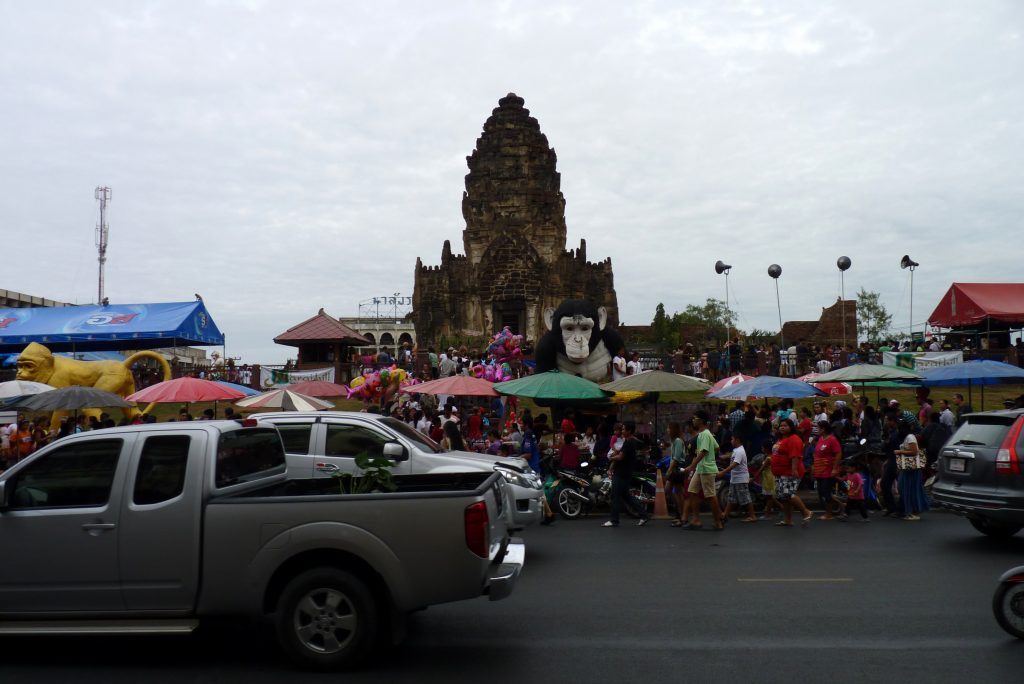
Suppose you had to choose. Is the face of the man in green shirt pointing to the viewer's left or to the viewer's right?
to the viewer's left

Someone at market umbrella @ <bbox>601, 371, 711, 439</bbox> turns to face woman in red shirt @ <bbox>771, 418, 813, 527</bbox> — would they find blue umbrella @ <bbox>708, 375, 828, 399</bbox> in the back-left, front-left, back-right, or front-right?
front-left

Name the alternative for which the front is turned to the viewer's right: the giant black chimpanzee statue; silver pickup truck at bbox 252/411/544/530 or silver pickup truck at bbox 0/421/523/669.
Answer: silver pickup truck at bbox 252/411/544/530

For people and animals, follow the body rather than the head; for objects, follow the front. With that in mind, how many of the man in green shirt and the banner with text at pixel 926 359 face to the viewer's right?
0

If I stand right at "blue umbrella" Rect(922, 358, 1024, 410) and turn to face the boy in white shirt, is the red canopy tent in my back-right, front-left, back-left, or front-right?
back-right

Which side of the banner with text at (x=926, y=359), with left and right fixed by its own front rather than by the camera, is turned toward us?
front

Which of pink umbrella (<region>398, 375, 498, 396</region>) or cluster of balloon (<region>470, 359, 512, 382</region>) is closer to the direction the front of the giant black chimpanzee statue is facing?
the pink umbrella

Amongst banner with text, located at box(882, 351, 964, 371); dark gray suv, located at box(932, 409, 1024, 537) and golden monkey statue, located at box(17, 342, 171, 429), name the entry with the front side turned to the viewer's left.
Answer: the golden monkey statue

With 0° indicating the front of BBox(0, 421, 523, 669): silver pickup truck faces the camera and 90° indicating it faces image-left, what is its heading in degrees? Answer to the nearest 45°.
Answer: approximately 90°

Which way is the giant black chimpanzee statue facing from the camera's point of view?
toward the camera
